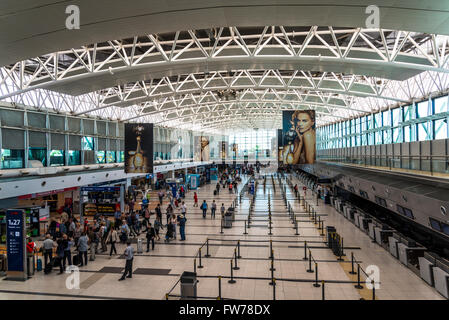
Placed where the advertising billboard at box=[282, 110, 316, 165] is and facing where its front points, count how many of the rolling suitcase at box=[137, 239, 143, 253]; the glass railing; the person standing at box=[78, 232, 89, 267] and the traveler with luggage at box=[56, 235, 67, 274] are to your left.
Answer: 1

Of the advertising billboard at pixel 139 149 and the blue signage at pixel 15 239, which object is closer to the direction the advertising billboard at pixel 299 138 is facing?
the blue signage

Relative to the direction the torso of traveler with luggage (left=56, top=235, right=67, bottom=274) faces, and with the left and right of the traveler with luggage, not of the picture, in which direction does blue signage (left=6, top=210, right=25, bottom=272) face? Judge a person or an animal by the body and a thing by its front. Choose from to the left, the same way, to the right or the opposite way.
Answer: the opposite way

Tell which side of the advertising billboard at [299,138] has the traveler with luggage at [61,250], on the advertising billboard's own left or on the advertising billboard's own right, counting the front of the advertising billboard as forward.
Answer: on the advertising billboard's own right

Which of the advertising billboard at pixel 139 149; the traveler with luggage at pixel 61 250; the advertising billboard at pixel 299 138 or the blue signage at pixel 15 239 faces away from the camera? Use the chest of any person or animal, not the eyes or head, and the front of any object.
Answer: the traveler with luggage

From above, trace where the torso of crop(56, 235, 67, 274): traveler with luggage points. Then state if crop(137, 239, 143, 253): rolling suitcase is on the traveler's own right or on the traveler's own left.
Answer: on the traveler's own right

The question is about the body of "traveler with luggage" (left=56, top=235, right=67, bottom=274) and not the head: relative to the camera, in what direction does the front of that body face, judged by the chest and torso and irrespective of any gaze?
away from the camera

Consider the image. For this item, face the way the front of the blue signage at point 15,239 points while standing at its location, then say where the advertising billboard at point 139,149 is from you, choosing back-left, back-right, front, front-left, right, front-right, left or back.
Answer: back-left

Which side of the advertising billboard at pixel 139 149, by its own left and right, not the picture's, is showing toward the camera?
front

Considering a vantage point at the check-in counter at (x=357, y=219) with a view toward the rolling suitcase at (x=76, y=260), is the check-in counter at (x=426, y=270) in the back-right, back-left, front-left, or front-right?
front-left

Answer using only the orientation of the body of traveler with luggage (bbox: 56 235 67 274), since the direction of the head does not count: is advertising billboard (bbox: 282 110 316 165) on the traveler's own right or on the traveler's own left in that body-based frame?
on the traveler's own right

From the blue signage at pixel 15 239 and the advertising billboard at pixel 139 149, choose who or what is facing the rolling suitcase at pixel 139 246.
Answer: the advertising billboard

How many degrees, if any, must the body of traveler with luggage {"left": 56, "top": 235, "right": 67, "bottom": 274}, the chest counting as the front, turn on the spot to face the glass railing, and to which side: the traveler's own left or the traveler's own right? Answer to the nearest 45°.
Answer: approximately 90° to the traveler's own right

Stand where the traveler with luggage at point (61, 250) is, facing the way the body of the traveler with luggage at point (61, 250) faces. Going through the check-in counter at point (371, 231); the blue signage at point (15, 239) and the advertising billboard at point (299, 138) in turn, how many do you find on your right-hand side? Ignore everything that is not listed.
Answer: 2

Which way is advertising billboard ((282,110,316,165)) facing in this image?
toward the camera
